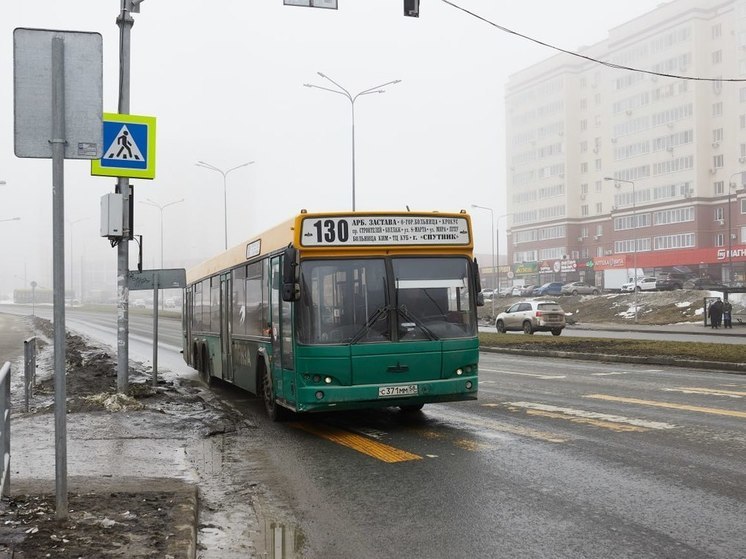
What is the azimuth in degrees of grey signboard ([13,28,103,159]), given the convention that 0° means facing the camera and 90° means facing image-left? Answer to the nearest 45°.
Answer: approximately 180°

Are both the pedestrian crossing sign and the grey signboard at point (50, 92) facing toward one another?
yes

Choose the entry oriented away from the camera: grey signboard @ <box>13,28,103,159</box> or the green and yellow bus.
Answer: the grey signboard

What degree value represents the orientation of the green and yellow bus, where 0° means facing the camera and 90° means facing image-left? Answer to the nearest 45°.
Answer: approximately 315°

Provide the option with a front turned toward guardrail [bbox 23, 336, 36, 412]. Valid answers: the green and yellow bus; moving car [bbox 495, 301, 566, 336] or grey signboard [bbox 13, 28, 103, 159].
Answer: the grey signboard

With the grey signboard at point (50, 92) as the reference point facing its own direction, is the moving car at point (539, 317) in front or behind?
in front

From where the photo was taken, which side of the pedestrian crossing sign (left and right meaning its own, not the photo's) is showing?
front

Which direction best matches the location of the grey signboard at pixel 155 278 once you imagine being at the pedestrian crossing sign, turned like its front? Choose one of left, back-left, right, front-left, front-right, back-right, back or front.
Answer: back

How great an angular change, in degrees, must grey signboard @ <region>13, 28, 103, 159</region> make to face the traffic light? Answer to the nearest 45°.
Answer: approximately 45° to its right
